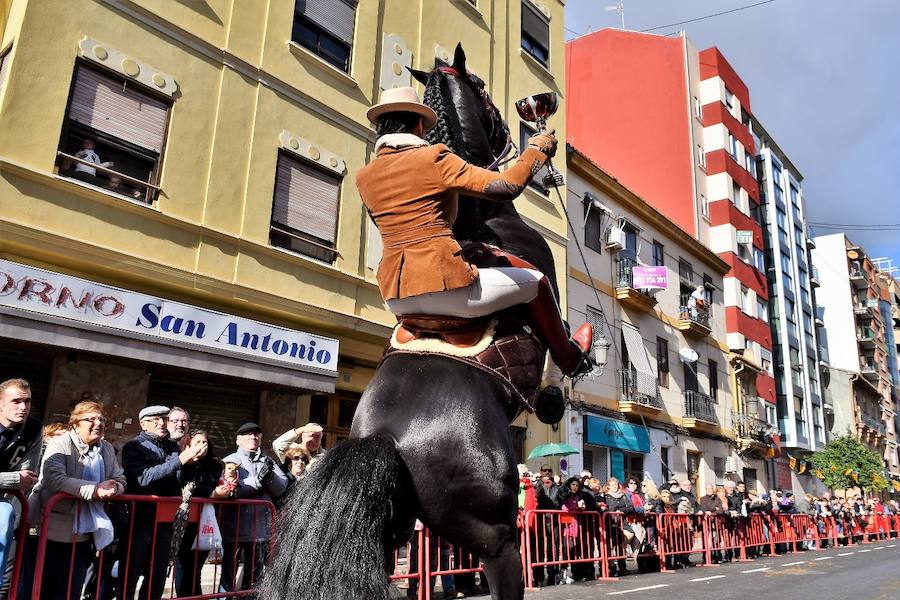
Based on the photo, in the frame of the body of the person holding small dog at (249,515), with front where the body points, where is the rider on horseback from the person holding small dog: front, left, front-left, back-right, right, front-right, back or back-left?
front

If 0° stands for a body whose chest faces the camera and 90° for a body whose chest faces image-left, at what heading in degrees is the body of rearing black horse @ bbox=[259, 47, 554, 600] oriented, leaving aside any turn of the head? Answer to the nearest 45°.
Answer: approximately 225°

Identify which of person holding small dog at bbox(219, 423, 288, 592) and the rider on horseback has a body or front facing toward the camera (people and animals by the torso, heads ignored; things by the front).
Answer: the person holding small dog

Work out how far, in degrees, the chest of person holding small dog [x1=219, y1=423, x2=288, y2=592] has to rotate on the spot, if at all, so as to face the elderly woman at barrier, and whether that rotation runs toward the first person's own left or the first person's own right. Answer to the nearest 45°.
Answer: approximately 45° to the first person's own right

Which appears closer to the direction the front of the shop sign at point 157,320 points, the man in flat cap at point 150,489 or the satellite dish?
the man in flat cap

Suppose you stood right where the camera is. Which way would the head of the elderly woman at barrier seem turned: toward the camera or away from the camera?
toward the camera

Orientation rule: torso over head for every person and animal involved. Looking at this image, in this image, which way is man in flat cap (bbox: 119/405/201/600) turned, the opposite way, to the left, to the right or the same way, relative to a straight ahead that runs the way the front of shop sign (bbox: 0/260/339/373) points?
the same way

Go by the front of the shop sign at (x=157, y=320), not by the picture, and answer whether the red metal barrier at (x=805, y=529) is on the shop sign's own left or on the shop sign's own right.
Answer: on the shop sign's own left

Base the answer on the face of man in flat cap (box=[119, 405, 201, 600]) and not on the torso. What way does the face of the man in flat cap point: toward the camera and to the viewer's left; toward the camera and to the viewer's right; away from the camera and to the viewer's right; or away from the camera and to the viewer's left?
toward the camera and to the viewer's right

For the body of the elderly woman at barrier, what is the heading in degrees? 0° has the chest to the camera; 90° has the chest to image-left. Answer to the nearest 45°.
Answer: approximately 315°
